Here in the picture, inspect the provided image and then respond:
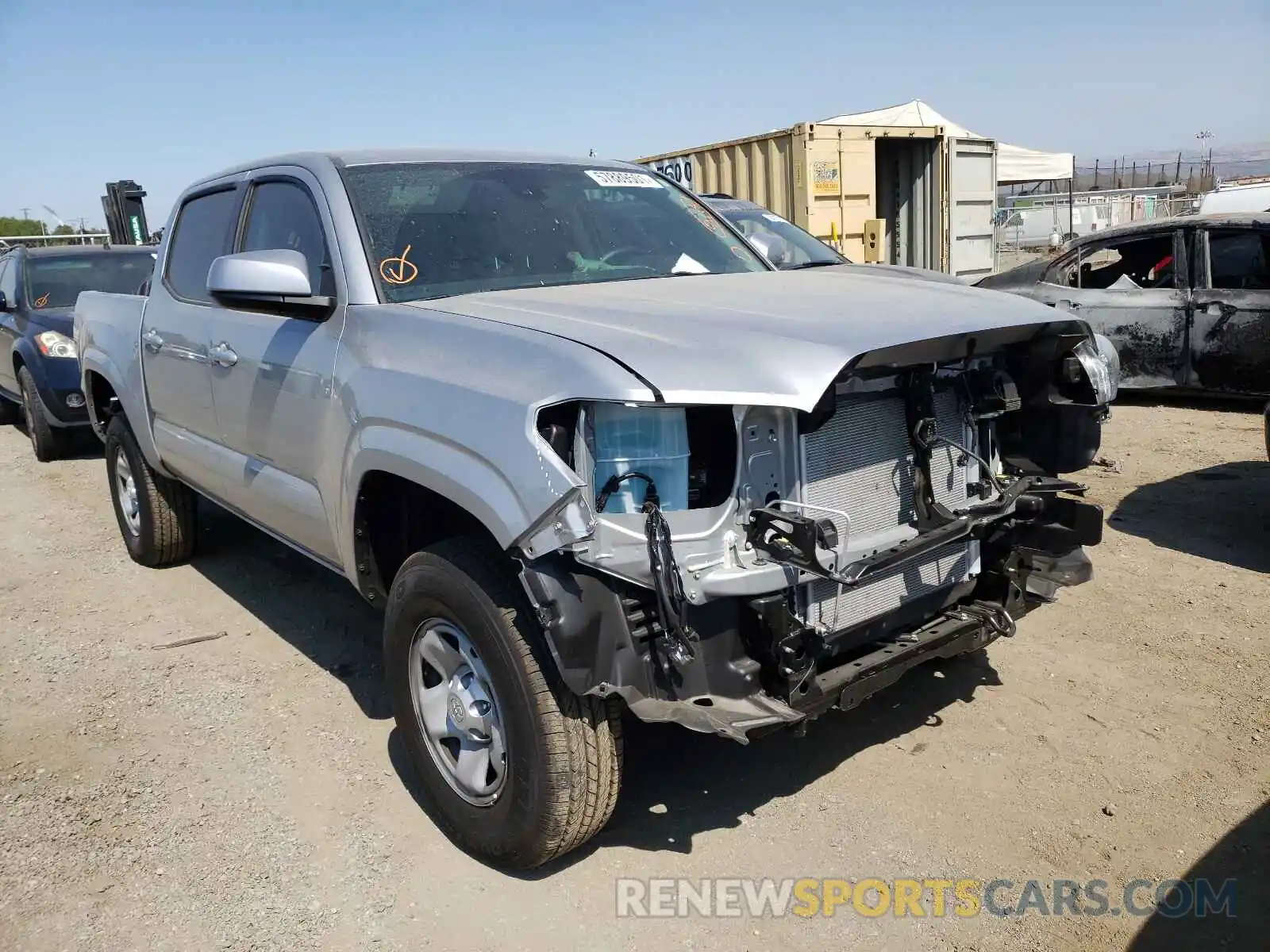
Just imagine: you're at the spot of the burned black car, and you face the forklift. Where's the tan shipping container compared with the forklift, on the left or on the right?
right

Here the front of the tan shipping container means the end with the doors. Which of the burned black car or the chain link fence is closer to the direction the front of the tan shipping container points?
the burned black car

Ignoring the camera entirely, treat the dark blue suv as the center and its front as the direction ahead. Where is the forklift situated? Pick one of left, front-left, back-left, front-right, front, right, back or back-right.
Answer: back-left

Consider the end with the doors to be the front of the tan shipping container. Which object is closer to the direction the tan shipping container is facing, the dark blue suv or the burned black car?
the burned black car

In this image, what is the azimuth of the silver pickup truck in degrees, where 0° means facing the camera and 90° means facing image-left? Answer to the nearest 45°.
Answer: approximately 315°

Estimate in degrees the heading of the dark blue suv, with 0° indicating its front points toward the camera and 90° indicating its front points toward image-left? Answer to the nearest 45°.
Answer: approximately 315°

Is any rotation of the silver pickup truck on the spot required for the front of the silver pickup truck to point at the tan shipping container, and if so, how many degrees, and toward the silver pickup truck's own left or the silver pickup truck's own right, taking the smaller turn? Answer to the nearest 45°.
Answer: approximately 135° to the silver pickup truck's own left

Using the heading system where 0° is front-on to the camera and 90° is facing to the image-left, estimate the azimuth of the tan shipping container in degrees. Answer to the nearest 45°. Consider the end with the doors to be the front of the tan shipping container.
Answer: approximately 315°
